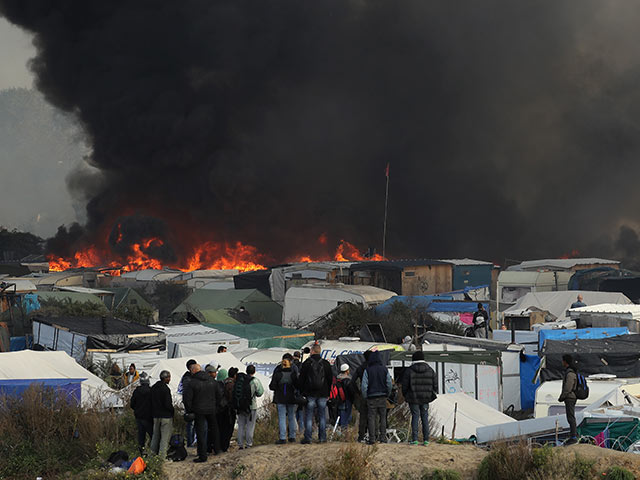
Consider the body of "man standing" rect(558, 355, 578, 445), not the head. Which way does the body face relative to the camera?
to the viewer's left

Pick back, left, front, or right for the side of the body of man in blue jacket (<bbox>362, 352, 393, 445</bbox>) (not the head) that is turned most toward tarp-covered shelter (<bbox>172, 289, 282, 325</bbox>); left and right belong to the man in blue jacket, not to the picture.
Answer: front

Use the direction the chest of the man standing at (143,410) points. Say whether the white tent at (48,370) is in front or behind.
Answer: in front

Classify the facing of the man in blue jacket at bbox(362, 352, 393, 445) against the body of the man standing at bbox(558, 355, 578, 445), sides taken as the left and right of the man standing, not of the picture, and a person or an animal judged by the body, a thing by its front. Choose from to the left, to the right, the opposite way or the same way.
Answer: to the right

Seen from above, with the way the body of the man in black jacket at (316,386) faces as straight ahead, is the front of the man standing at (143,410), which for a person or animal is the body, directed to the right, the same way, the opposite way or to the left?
the same way

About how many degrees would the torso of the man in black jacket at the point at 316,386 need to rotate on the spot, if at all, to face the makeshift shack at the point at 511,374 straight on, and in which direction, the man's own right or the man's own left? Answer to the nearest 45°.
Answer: approximately 45° to the man's own right

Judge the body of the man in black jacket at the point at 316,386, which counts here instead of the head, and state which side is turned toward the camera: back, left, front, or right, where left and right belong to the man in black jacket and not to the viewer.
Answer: back

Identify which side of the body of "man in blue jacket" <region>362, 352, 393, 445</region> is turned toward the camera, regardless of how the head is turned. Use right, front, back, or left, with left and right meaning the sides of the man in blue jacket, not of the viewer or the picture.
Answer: back

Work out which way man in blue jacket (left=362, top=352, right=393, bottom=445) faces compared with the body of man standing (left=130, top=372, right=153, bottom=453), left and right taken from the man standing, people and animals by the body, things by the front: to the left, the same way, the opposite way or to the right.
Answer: the same way

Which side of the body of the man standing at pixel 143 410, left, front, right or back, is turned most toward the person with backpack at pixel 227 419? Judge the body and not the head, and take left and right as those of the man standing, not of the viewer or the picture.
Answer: right

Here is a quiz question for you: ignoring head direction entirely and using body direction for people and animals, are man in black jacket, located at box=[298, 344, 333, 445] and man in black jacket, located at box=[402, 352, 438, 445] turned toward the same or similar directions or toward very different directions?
same or similar directions

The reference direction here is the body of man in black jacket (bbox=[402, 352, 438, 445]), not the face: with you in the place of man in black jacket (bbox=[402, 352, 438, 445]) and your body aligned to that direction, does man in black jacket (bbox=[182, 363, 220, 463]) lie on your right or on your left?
on your left

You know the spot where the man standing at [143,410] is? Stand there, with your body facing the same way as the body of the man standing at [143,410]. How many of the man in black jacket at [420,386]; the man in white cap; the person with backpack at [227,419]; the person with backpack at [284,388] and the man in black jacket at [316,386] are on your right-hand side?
5

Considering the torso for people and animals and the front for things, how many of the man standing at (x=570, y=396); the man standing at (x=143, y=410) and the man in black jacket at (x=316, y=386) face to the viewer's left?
1

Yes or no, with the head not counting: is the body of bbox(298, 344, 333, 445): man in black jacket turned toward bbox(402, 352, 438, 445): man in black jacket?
no

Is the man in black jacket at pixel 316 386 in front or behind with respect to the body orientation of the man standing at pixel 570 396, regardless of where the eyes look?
in front

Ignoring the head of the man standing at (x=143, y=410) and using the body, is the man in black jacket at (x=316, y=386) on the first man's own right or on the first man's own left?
on the first man's own right

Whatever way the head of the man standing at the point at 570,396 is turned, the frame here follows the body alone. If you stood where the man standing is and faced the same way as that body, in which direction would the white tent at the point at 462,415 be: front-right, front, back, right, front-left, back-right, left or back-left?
front-right

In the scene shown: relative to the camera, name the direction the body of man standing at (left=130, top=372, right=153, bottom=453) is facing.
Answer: away from the camera

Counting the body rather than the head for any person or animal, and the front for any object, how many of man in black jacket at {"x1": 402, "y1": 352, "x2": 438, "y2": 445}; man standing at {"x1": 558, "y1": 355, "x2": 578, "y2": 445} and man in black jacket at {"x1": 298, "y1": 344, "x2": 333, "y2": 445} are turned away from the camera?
2

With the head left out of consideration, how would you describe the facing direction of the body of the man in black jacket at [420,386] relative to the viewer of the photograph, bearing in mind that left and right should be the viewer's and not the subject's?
facing away from the viewer
